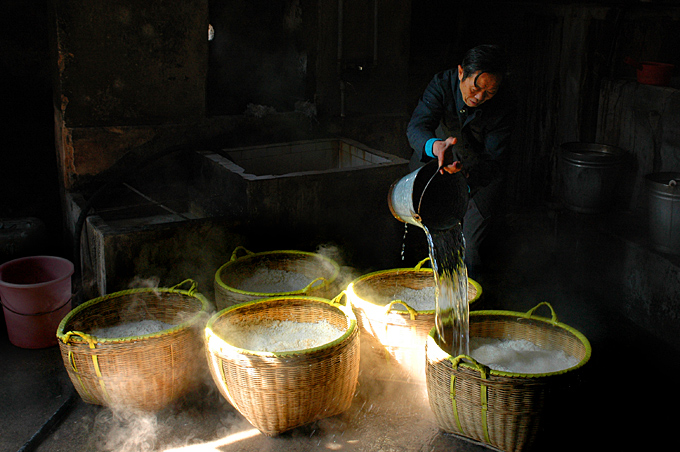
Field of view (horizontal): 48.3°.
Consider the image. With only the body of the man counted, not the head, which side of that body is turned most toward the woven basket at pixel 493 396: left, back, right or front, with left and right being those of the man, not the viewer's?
front

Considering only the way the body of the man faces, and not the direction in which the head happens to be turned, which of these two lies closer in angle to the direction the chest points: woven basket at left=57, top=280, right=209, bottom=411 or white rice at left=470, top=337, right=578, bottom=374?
the white rice

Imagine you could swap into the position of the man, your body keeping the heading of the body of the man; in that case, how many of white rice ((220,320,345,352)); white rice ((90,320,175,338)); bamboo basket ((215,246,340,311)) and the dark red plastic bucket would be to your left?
0

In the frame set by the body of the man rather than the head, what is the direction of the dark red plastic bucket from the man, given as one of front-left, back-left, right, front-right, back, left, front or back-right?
right

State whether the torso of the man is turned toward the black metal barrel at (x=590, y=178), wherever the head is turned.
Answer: no

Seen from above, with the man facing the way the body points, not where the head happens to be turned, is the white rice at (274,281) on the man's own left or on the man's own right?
on the man's own right

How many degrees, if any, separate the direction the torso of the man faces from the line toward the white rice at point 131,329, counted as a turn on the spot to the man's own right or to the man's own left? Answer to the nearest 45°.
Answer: approximately 45° to the man's own right

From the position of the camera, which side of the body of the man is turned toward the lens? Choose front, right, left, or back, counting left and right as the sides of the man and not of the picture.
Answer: front

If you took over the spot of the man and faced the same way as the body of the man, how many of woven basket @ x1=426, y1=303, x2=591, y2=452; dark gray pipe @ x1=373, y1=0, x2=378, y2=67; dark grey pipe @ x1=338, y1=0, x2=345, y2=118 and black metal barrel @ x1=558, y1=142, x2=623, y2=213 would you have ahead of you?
1

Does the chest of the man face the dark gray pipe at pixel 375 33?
no

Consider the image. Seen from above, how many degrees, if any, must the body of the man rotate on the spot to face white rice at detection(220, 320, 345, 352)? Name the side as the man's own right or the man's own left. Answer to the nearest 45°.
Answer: approximately 45° to the man's own right

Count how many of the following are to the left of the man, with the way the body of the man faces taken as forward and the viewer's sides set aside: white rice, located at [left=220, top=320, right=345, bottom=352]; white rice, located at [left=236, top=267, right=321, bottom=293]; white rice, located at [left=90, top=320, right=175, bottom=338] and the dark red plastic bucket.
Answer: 0

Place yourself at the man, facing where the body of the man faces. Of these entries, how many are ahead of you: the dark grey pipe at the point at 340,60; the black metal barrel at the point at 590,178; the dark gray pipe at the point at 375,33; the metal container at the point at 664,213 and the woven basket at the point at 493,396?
1

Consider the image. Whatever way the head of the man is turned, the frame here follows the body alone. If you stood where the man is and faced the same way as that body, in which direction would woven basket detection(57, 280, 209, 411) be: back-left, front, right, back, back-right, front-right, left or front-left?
front-right
